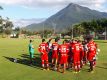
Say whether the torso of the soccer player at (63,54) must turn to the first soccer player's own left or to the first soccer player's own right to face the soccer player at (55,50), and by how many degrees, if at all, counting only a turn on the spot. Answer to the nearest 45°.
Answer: approximately 45° to the first soccer player's own left

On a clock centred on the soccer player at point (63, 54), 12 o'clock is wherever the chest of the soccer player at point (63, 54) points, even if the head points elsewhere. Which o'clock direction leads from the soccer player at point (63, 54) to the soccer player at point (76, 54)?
the soccer player at point (76, 54) is roughly at 3 o'clock from the soccer player at point (63, 54).

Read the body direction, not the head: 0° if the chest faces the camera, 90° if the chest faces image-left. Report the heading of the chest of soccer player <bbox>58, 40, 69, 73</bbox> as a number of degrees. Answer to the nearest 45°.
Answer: approximately 180°

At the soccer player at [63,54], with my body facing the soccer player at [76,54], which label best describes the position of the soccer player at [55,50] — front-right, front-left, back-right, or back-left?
back-left
